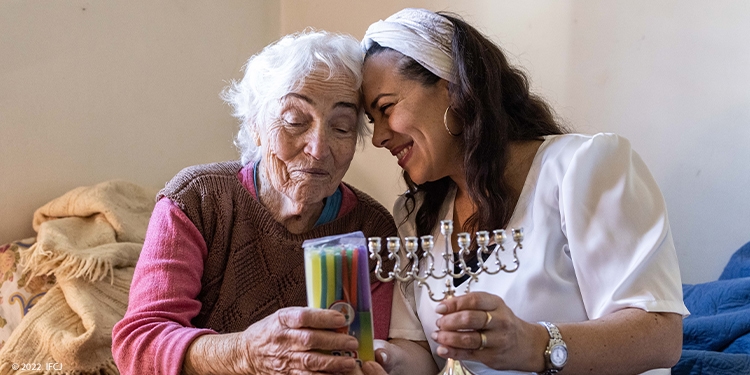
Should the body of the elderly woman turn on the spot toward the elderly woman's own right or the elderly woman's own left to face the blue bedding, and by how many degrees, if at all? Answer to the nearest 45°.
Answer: approximately 45° to the elderly woman's own left

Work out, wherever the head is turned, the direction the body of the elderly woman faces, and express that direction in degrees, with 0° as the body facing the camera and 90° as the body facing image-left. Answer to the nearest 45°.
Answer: approximately 315°

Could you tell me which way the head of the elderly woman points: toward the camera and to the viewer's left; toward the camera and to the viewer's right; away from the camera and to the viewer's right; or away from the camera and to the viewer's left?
toward the camera and to the viewer's right
